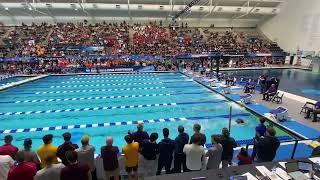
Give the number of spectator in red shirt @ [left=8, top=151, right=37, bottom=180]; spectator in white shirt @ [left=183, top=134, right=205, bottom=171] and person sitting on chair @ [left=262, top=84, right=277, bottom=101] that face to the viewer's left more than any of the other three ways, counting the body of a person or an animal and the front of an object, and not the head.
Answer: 1

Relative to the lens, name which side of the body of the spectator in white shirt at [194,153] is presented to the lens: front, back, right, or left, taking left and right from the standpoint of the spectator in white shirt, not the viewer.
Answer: back

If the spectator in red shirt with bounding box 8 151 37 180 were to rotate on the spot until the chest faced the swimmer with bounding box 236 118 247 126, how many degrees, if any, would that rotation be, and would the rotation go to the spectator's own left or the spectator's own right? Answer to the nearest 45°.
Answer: approximately 90° to the spectator's own right

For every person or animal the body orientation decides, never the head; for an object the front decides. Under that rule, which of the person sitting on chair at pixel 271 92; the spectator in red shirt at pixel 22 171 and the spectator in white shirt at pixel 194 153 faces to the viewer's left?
the person sitting on chair

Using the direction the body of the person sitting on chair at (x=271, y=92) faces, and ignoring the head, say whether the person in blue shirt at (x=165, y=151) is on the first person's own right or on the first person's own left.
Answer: on the first person's own left

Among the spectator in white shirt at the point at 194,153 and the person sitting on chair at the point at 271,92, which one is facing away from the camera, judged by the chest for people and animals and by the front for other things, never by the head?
the spectator in white shirt

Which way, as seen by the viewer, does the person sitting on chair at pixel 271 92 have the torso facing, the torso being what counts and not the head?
to the viewer's left

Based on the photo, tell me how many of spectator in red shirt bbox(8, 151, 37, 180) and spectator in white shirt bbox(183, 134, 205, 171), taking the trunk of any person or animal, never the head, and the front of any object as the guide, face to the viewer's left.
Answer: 0

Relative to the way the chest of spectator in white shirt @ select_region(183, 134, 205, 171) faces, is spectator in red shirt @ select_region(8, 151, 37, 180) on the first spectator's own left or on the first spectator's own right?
on the first spectator's own left

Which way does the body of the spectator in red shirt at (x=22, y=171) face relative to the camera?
away from the camera

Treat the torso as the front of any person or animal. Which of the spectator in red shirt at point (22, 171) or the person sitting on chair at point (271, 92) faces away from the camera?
the spectator in red shirt

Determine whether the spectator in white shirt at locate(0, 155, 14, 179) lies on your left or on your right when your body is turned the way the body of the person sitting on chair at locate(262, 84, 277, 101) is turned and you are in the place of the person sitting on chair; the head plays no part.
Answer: on your left

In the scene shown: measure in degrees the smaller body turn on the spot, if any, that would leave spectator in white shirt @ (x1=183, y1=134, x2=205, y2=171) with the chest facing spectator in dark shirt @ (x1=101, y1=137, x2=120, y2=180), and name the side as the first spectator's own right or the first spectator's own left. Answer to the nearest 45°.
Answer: approximately 90° to the first spectator's own left

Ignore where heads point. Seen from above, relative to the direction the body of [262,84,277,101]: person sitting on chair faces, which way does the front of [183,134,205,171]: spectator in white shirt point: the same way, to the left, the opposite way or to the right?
to the right

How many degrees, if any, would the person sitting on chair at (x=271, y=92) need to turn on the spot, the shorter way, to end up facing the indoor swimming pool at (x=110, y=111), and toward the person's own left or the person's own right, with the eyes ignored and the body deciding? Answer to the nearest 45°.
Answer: approximately 45° to the person's own left
